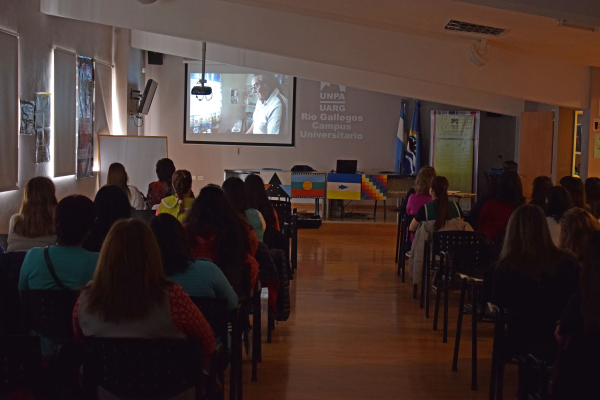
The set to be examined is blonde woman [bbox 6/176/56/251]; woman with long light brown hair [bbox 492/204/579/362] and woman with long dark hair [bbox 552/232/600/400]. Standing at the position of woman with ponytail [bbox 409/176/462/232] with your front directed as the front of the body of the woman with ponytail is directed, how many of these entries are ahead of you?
0

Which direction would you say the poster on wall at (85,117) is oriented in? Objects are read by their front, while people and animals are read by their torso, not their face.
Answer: to the viewer's right

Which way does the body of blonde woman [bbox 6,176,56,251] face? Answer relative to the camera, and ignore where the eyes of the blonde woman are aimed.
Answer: away from the camera

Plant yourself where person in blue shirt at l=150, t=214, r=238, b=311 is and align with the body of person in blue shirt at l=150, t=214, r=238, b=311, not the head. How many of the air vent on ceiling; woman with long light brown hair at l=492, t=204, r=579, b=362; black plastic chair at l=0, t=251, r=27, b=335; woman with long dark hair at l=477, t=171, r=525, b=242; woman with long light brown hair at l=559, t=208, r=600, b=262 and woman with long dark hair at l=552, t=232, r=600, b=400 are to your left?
1

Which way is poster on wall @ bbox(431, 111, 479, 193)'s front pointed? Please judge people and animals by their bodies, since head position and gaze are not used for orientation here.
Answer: toward the camera

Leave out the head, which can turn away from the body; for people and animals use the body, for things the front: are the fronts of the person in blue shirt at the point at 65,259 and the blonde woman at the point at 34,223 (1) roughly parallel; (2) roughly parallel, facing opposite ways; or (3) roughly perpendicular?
roughly parallel

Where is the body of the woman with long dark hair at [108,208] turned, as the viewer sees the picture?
away from the camera

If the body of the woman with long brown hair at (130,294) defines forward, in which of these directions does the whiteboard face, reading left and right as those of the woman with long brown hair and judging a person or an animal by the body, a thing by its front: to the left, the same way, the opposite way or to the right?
the opposite way

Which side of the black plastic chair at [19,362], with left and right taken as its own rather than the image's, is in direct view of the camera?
back

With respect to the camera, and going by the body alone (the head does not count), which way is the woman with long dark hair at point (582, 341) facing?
away from the camera

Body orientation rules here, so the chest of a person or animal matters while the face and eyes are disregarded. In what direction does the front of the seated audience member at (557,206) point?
away from the camera

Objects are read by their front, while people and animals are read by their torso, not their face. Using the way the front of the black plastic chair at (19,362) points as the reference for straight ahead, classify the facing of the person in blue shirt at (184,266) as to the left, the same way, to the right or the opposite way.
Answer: the same way

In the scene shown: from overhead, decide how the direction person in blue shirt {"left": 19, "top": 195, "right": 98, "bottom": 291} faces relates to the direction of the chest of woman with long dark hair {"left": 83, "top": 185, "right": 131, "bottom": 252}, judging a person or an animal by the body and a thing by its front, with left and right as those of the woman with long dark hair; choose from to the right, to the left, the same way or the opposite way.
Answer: the same way

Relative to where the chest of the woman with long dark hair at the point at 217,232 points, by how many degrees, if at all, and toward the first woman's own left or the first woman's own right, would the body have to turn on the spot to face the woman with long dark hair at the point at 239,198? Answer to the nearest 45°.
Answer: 0° — they already face them

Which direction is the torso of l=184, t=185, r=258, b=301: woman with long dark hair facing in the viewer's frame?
away from the camera

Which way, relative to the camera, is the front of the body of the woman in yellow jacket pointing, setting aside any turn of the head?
away from the camera

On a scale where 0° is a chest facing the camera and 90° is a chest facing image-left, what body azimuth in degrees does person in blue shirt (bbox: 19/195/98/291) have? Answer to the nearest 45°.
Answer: approximately 180°

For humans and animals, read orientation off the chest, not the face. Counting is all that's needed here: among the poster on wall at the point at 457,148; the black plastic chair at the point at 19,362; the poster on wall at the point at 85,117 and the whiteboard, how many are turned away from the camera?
1

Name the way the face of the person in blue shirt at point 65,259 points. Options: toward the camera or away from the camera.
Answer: away from the camera

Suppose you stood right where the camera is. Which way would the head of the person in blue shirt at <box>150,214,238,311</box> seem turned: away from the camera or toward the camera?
away from the camera

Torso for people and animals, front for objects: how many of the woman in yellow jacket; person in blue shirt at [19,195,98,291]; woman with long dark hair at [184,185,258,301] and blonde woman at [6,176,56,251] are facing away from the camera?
4
